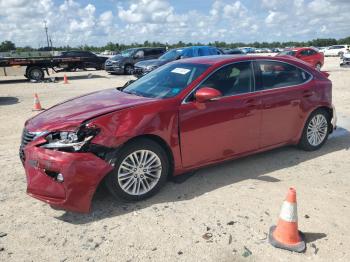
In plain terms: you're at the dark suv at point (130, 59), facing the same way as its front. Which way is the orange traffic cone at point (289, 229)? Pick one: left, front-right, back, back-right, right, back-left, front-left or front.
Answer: front-left

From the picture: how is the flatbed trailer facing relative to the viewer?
to the viewer's left

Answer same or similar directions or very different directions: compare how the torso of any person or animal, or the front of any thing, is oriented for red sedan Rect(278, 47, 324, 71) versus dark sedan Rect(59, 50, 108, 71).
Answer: very different directions

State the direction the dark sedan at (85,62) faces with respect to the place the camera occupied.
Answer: facing to the right of the viewer

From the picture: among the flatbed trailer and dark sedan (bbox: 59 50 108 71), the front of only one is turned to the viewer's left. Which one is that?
the flatbed trailer

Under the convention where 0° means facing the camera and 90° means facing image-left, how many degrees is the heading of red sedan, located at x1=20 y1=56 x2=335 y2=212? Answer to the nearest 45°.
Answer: approximately 45°

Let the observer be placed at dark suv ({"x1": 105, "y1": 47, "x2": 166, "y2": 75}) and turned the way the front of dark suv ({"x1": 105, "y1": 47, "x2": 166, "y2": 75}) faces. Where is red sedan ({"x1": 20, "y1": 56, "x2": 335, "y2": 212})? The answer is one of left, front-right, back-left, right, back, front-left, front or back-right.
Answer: front-left

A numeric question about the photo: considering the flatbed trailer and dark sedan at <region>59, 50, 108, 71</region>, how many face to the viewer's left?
1

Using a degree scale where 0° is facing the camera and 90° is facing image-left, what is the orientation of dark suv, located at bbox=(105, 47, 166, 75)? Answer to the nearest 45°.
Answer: approximately 45°

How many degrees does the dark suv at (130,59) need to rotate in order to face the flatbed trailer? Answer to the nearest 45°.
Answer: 0° — it already faces it

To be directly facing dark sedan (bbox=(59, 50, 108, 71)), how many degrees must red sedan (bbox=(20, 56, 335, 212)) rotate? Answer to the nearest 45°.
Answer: approximately 135° to its right

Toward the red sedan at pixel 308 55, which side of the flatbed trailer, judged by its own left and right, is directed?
back
